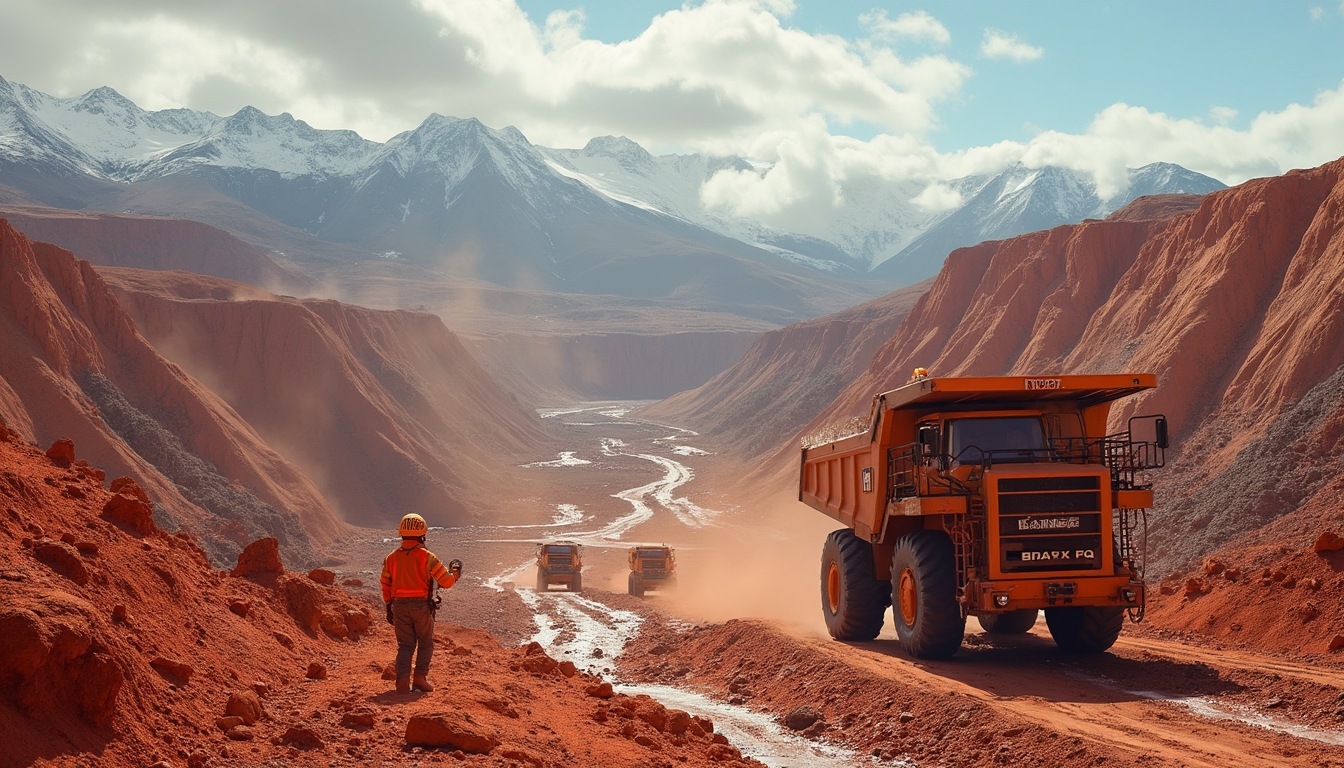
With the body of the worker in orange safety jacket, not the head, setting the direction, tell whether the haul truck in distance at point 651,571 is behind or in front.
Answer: in front

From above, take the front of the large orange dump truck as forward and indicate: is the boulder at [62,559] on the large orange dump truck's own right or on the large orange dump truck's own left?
on the large orange dump truck's own right

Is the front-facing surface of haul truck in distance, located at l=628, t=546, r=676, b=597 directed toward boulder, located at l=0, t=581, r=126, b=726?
yes

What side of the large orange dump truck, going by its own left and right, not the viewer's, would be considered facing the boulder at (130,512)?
right

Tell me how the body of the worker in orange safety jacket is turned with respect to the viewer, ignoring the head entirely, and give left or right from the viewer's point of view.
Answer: facing away from the viewer and to the right of the viewer

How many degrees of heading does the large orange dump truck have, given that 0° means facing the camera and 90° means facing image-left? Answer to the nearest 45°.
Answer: approximately 315°

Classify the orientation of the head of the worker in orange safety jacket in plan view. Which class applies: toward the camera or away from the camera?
away from the camera

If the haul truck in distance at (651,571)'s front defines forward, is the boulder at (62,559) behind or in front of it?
in front

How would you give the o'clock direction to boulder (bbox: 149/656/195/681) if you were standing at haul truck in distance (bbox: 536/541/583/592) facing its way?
The boulder is roughly at 12 o'clock from the haul truck in distance.

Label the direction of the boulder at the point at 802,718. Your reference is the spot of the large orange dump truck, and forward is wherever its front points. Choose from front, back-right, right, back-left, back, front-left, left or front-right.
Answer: right

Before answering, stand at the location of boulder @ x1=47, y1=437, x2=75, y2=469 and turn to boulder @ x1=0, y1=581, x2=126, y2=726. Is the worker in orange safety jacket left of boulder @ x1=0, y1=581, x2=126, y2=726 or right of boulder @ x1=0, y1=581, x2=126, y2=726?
left

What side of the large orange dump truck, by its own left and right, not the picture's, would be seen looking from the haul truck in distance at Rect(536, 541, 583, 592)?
back
